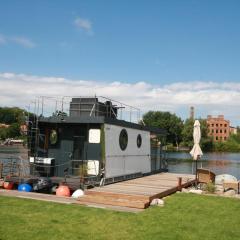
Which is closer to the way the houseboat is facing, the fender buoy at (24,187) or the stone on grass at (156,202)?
the fender buoy

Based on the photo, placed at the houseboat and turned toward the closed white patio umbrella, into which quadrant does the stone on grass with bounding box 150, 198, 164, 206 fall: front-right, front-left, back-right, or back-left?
front-right

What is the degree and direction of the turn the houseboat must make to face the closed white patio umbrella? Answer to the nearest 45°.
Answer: approximately 135° to its left

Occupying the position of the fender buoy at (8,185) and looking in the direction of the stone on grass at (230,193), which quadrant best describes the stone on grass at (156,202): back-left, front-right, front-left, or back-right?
front-right

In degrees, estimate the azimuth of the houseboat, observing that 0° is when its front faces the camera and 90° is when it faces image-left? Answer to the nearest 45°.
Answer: approximately 45°

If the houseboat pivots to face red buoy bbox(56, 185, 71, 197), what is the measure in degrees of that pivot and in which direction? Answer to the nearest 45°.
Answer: approximately 45° to its left

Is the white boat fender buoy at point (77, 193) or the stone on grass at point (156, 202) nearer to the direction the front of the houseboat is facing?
the white boat fender buoy

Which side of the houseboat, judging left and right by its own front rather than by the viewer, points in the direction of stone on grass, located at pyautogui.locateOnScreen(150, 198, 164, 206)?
left

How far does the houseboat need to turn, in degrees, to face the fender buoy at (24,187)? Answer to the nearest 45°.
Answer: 0° — it already faces it
